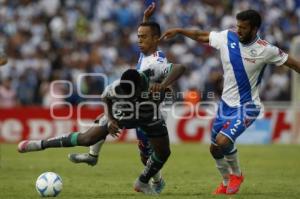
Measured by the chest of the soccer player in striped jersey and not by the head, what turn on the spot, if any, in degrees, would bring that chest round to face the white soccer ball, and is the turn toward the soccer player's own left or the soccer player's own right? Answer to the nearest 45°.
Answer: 0° — they already face it

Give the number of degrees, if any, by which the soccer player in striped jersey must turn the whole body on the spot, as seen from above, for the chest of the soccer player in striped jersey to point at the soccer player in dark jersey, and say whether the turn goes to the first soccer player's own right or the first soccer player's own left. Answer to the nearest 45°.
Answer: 0° — they already face them

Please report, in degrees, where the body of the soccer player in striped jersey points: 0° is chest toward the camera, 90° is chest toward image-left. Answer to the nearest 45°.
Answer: approximately 45°

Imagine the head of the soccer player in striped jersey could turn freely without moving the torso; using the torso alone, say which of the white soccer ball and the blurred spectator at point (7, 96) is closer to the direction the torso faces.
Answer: the white soccer ball
